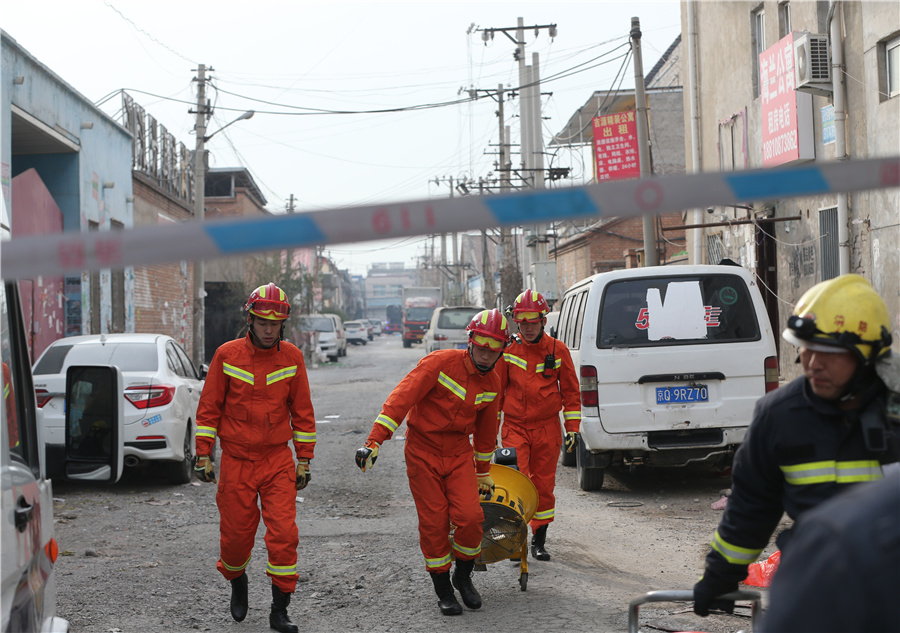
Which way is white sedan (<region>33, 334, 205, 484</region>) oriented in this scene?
away from the camera

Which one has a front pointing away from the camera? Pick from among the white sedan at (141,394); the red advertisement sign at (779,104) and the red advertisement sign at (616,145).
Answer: the white sedan

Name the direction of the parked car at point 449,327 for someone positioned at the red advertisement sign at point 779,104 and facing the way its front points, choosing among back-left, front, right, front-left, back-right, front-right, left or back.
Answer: right

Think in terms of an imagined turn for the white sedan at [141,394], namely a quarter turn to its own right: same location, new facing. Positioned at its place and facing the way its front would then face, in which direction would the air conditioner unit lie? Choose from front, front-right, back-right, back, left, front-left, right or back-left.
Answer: front

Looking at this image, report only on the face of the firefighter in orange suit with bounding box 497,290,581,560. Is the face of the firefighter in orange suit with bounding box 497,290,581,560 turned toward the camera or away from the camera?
toward the camera

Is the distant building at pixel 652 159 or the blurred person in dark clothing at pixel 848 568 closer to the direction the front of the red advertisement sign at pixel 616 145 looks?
the blurred person in dark clothing

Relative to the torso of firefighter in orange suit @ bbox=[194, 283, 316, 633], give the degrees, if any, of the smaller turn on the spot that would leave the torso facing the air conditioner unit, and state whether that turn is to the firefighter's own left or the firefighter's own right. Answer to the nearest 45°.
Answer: approximately 135° to the firefighter's own left

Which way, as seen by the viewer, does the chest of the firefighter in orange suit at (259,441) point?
toward the camera

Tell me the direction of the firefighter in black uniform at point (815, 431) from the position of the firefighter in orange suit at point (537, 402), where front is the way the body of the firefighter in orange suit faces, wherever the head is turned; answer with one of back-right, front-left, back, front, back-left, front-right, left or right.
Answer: front

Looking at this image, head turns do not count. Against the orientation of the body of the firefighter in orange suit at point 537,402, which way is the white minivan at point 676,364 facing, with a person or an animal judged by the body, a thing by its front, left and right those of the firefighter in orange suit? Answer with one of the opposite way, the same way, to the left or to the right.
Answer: the opposite way

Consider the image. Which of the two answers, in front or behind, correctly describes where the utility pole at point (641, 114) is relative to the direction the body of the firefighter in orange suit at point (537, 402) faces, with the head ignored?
behind

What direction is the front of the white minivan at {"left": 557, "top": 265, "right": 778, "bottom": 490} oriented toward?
away from the camera

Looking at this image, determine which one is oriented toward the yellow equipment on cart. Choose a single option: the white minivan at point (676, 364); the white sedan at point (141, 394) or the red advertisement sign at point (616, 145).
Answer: the red advertisement sign

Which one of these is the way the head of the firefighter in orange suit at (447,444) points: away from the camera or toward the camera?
toward the camera

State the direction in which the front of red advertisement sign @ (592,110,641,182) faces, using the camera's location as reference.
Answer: facing the viewer

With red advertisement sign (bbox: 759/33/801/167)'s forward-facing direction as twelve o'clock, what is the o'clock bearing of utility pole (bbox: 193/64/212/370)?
The utility pole is roughly at 2 o'clock from the red advertisement sign.
